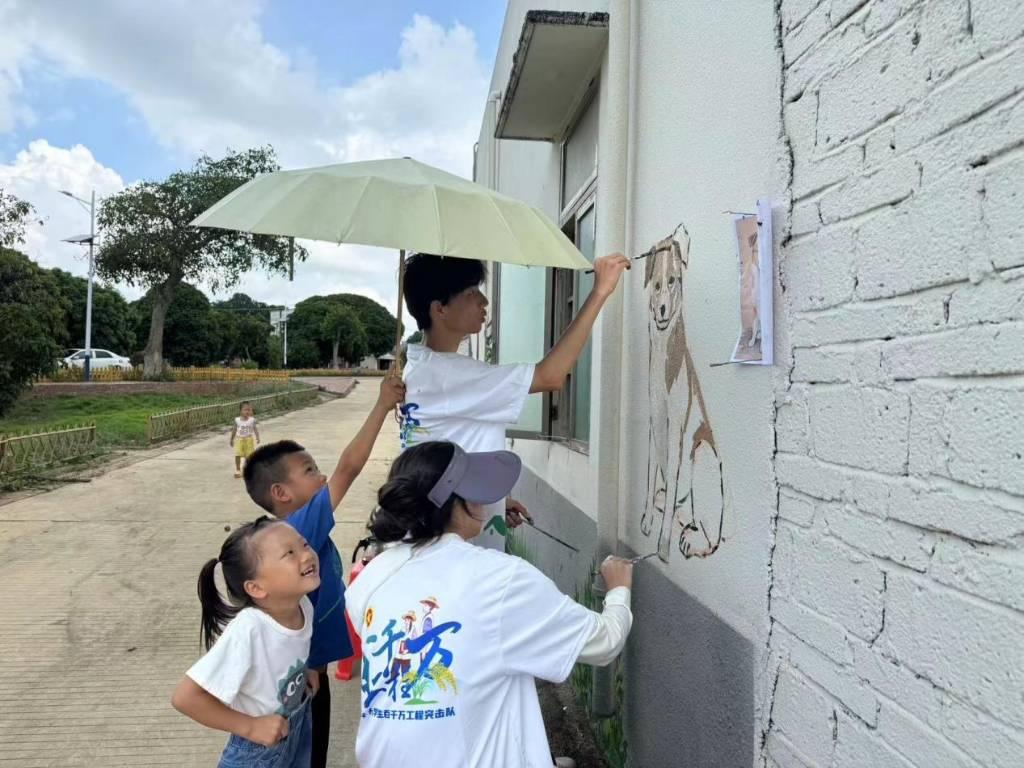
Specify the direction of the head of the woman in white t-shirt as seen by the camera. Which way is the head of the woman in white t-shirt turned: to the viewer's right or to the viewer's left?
to the viewer's right

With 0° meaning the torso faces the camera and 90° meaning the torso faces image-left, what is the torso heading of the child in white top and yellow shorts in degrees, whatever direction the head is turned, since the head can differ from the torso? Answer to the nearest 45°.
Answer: approximately 0°

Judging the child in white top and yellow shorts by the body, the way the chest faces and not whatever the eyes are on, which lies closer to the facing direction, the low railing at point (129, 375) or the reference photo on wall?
the reference photo on wall

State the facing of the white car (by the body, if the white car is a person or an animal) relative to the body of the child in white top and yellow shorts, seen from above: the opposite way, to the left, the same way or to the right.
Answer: to the right

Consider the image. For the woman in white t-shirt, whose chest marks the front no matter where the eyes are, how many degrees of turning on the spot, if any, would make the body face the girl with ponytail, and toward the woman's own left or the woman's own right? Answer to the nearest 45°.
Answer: approximately 90° to the woman's own left

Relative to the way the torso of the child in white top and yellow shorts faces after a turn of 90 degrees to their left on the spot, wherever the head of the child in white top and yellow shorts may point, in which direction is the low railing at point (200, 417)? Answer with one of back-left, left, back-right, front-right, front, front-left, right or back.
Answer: left

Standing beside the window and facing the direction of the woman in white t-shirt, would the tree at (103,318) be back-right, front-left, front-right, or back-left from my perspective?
back-right

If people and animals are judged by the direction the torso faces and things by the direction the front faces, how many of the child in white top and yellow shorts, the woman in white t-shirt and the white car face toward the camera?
1

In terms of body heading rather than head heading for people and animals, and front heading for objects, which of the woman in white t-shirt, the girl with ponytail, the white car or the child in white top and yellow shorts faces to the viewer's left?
the white car

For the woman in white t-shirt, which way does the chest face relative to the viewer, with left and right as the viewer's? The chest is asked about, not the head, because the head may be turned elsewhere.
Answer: facing away from the viewer and to the right of the viewer

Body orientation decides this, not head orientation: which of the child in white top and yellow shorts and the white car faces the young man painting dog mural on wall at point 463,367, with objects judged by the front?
the child in white top and yellow shorts

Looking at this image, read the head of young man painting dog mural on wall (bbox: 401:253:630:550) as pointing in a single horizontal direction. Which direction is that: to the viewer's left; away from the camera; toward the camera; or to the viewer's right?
to the viewer's right

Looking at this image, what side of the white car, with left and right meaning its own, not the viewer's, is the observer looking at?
left

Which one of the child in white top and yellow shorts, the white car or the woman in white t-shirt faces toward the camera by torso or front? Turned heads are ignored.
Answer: the child in white top and yellow shorts
